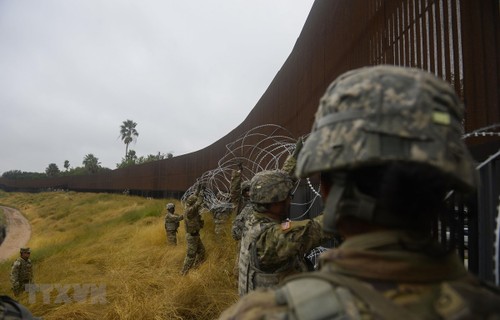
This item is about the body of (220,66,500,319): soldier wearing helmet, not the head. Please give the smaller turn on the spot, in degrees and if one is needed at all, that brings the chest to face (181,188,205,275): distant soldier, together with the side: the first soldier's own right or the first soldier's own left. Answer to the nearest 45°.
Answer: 0° — they already face them

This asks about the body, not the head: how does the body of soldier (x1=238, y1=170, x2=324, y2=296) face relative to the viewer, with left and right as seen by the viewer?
facing away from the viewer and to the right of the viewer

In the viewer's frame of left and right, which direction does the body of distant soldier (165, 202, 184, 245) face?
facing to the right of the viewer

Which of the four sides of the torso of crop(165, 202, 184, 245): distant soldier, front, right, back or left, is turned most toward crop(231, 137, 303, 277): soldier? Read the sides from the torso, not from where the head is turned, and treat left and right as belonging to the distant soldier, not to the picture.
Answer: right

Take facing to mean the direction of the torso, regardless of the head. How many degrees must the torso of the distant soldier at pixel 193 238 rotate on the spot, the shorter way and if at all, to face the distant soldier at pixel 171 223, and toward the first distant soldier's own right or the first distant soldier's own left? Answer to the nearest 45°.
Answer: approximately 90° to the first distant soldier's own left

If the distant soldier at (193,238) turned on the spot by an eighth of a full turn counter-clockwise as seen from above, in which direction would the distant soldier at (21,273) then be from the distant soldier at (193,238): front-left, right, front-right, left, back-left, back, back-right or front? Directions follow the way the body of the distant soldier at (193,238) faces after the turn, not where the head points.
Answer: back-left

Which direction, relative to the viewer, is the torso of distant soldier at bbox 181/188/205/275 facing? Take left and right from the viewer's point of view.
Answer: facing to the right of the viewer

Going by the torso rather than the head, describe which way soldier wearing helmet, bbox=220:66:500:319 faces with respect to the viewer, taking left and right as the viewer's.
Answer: facing away from the viewer and to the left of the viewer
